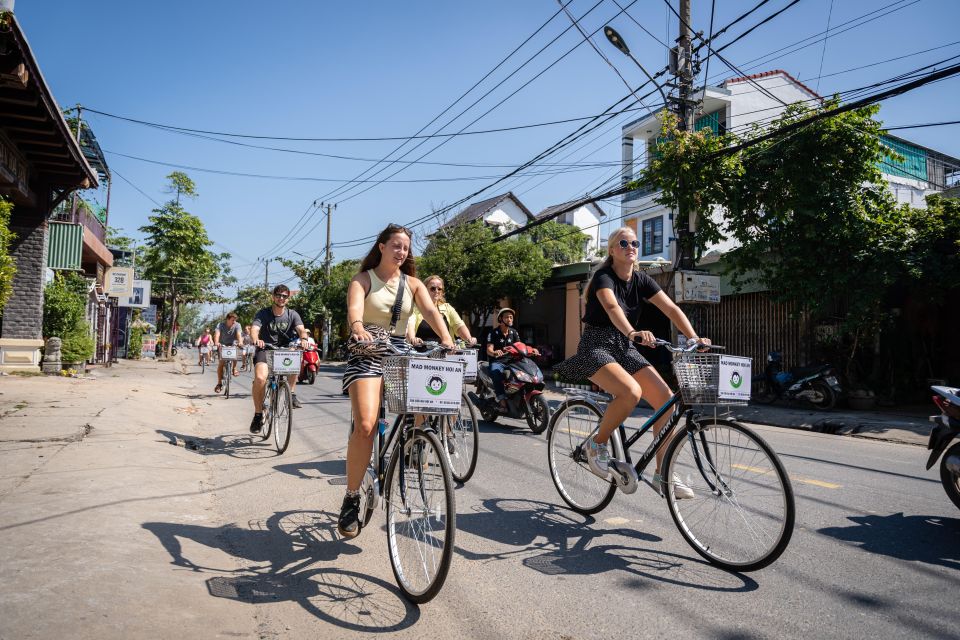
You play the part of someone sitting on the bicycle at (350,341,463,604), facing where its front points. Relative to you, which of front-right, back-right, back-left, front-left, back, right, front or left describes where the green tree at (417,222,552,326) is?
back-left

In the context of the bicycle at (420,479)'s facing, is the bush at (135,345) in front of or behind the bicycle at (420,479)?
behind

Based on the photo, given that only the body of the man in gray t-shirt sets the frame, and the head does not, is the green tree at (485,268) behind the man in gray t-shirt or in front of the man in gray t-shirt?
behind

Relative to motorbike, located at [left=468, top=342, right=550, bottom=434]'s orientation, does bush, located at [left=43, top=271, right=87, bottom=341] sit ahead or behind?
behind

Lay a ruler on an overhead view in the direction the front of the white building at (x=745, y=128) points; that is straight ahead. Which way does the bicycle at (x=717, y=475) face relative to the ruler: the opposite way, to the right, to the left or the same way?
to the left

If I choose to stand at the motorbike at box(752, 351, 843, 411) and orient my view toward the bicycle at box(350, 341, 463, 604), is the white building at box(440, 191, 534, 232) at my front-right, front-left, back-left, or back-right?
back-right

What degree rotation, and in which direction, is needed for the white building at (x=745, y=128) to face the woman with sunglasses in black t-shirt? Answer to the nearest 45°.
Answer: approximately 45° to its left

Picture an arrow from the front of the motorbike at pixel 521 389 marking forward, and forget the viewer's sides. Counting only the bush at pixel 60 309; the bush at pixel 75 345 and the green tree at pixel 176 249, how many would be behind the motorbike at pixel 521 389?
3

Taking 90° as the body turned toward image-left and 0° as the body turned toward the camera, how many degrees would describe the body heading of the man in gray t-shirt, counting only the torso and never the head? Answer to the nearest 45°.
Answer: approximately 0°

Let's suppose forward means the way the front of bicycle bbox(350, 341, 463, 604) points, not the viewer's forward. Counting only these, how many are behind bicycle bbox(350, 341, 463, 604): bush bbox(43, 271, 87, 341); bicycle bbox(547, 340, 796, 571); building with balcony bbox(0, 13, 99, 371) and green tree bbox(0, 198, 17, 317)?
3

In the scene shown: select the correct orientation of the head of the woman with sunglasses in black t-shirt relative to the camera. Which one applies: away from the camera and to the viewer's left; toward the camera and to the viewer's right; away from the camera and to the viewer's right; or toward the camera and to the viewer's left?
toward the camera and to the viewer's right

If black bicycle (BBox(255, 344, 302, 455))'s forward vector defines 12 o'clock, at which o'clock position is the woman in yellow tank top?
The woman in yellow tank top is roughly at 12 o'clock from the black bicycle.
